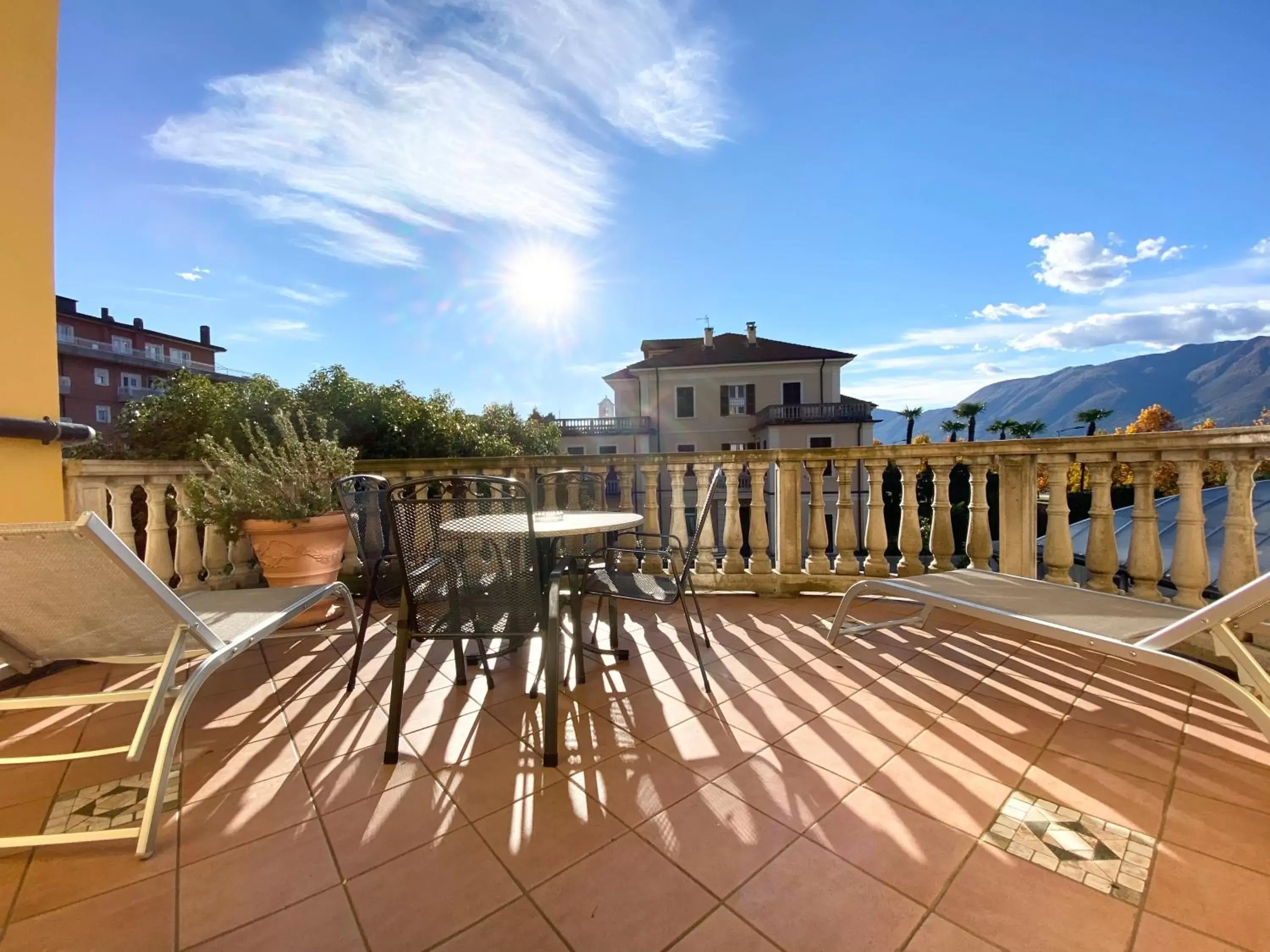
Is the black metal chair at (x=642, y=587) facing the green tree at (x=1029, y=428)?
no

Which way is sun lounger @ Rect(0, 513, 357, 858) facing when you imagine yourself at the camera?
facing away from the viewer and to the right of the viewer

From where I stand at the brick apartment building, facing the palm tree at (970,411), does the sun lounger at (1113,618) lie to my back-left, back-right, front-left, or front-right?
front-right

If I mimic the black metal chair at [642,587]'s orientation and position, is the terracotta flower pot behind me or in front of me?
in front

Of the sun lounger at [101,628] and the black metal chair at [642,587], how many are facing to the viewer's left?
1

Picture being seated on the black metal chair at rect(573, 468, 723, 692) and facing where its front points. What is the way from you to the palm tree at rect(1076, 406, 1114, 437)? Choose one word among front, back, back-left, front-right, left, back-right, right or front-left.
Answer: back-right

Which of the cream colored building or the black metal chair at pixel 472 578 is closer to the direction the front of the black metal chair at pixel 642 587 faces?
the black metal chair

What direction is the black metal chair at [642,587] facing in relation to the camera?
to the viewer's left

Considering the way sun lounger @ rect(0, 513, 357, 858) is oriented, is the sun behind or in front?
in front

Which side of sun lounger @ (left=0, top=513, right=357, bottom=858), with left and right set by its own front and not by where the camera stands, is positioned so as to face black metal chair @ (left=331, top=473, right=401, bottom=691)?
front

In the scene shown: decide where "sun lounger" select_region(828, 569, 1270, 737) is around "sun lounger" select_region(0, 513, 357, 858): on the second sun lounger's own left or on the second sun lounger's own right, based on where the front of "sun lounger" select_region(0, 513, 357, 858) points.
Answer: on the second sun lounger's own right
